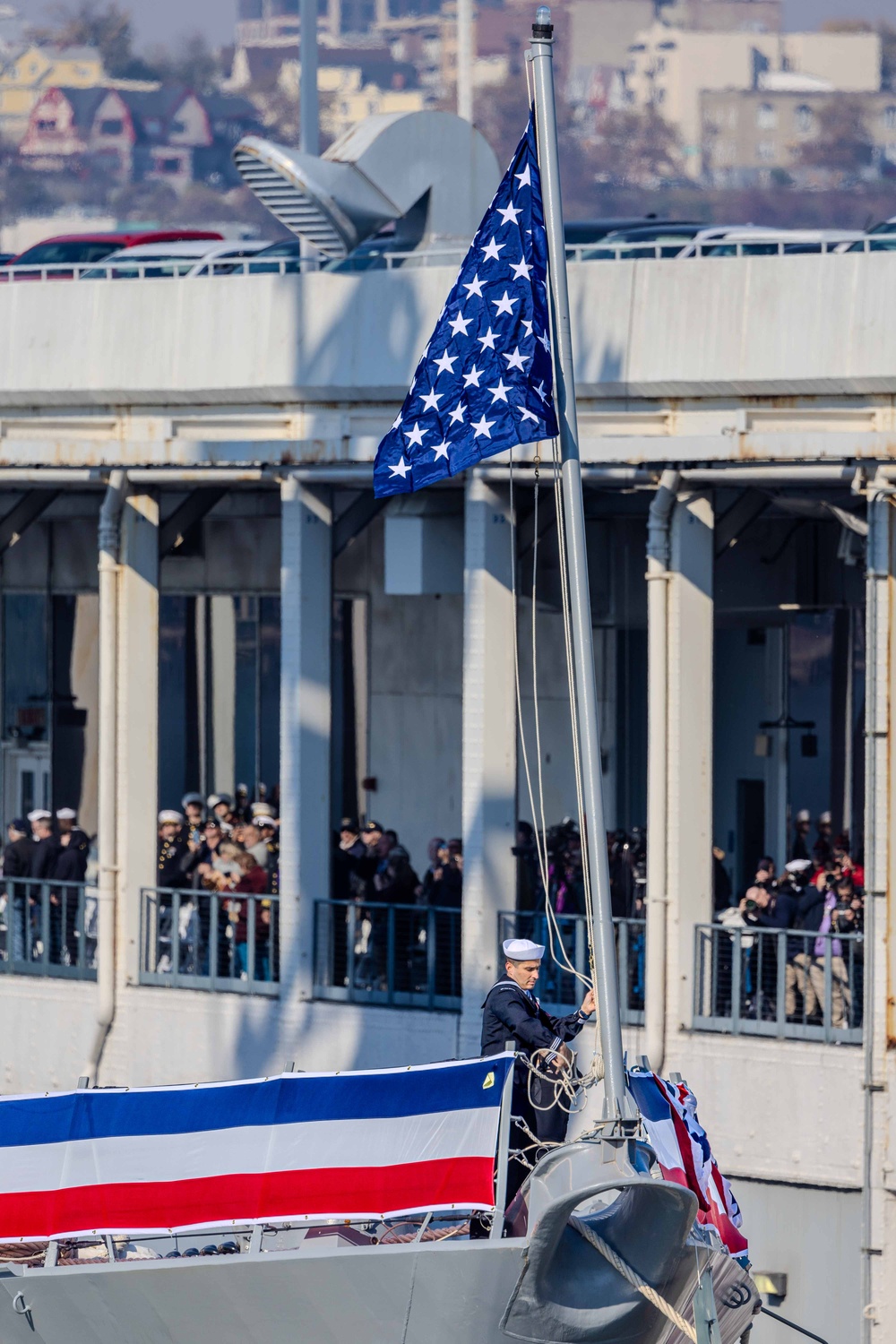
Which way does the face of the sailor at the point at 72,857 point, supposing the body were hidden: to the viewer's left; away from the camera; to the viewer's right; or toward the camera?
toward the camera

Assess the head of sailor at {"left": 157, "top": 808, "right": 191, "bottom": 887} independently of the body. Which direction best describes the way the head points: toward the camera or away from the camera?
toward the camera

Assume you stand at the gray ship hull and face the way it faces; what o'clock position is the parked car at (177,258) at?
The parked car is roughly at 7 o'clock from the gray ship hull.

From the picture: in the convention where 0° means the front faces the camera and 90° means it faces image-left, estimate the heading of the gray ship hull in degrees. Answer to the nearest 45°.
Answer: approximately 315°

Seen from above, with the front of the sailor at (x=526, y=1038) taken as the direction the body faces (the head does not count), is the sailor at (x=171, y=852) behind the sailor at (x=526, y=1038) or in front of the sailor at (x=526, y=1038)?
behind

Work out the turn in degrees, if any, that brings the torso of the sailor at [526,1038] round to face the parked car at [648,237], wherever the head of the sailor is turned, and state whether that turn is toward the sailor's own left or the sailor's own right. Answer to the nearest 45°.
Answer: approximately 135° to the sailor's own left

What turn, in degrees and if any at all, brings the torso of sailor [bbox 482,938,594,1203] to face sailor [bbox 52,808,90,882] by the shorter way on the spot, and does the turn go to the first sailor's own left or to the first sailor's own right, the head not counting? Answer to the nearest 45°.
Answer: approximately 180°

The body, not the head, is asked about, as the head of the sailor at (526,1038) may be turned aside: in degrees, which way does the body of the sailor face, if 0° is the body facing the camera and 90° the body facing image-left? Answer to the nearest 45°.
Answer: approximately 315°

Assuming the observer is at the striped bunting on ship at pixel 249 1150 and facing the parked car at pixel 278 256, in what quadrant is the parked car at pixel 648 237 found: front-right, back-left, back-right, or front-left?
front-right

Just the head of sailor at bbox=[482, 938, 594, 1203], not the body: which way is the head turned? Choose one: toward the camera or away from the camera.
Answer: toward the camera
